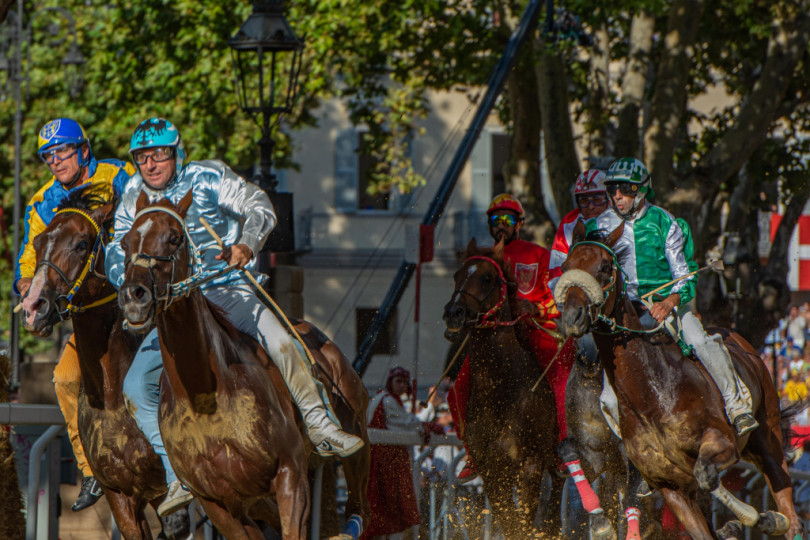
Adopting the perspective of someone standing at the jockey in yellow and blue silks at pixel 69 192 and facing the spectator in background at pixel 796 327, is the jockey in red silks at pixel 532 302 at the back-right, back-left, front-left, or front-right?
front-right

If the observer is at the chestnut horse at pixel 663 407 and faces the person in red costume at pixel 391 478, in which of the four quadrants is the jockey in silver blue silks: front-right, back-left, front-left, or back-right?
back-left

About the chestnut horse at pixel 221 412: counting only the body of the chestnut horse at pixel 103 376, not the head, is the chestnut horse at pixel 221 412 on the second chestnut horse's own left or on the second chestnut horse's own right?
on the second chestnut horse's own left

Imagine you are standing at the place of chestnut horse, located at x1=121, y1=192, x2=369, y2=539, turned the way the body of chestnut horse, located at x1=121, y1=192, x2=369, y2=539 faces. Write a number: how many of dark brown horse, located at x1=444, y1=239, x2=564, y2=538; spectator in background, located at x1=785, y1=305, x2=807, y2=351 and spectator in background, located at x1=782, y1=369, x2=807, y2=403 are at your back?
3

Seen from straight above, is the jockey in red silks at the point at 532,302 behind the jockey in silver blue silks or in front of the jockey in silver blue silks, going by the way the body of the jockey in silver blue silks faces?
behind

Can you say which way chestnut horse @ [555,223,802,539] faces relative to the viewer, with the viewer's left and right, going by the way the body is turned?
facing the viewer and to the left of the viewer

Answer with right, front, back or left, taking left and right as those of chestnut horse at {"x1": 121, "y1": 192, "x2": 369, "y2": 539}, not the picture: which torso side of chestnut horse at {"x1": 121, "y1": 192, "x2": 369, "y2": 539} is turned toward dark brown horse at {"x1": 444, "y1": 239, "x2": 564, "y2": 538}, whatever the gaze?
back

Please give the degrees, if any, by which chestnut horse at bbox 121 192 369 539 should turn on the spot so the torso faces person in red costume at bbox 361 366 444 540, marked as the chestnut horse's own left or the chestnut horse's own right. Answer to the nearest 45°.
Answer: approximately 180°

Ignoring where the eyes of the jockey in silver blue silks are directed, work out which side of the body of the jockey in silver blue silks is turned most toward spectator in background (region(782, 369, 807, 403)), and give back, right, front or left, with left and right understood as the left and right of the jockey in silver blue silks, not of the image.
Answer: back
